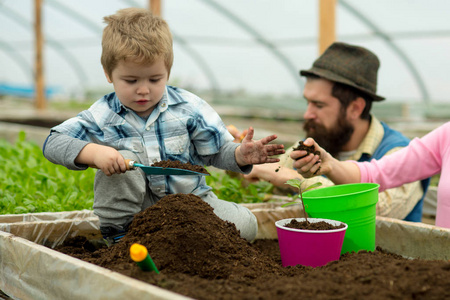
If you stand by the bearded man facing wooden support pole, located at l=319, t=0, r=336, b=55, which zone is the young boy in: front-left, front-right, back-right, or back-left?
back-left

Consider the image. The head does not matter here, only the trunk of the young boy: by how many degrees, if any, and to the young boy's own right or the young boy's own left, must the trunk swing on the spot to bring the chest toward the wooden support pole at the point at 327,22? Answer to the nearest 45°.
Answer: approximately 135° to the young boy's own left

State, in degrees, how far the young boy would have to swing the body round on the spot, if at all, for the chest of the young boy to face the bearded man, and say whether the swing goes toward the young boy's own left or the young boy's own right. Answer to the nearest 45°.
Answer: approximately 135° to the young boy's own left

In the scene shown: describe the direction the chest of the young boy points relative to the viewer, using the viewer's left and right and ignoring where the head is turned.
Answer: facing the viewer

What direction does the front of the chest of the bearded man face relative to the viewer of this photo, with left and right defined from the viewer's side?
facing to the left of the viewer

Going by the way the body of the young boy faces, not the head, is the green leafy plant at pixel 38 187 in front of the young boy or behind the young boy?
behind

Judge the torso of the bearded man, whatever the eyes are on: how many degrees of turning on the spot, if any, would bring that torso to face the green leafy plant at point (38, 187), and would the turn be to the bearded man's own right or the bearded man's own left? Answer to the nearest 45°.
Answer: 0° — they already face it

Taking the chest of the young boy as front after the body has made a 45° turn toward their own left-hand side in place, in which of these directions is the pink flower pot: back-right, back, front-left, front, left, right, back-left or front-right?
front

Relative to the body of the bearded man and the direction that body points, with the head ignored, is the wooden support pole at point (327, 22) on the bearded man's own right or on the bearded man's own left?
on the bearded man's own right

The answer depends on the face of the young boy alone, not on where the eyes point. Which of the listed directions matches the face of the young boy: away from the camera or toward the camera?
toward the camera
